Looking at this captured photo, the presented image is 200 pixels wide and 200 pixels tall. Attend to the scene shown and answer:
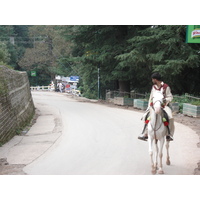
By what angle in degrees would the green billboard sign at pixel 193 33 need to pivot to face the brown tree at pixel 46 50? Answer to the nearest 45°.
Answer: approximately 135° to its right

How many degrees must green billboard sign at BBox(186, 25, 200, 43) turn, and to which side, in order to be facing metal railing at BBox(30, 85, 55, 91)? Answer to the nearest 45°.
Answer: approximately 135° to its right

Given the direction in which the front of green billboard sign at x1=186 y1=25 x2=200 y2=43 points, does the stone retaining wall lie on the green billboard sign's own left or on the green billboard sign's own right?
on the green billboard sign's own right

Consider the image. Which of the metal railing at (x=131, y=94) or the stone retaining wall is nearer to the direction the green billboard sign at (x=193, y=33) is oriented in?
the stone retaining wall

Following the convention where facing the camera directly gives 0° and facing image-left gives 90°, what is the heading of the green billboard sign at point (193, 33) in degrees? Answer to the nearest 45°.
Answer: approximately 0°

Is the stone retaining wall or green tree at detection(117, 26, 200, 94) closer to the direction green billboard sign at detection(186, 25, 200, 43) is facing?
the stone retaining wall

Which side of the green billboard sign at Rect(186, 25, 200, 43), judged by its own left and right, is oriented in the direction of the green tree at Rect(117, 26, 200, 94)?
back
